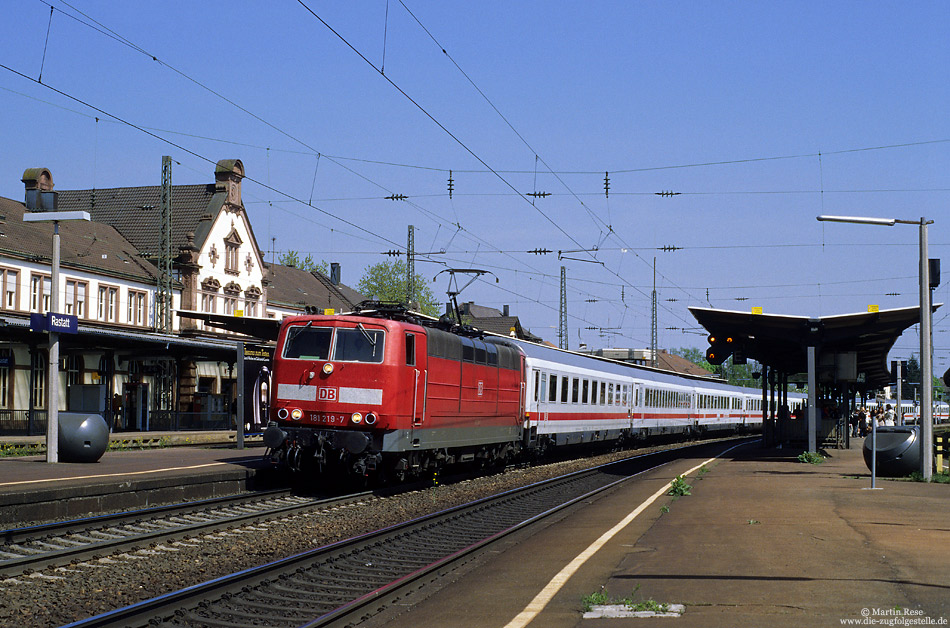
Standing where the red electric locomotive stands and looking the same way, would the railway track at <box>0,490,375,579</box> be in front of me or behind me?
in front

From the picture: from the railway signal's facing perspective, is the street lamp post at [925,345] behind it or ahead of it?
ahead

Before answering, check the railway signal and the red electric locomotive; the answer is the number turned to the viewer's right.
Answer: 0

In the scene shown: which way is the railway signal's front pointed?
toward the camera

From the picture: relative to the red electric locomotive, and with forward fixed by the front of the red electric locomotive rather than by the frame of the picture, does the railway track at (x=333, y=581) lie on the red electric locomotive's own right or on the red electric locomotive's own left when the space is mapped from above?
on the red electric locomotive's own left

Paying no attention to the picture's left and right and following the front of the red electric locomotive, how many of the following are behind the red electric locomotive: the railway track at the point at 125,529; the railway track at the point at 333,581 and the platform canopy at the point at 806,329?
1

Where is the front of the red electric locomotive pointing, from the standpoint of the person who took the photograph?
facing the viewer and to the left of the viewer

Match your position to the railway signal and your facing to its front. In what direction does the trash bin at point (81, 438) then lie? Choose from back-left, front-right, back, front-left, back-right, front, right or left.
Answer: front-right
